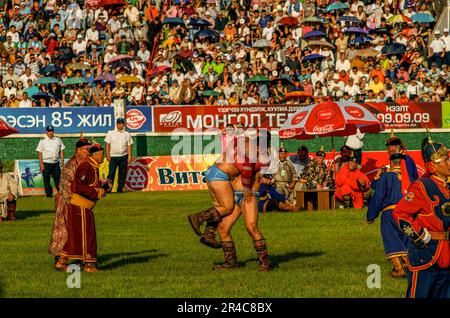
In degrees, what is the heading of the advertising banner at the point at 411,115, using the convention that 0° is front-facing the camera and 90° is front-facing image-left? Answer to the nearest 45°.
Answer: approximately 0°

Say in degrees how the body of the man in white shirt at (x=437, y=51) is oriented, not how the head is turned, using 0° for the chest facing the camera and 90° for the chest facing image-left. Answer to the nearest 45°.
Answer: approximately 0°

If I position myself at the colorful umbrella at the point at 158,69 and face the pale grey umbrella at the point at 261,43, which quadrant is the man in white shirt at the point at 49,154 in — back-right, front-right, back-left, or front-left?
back-right

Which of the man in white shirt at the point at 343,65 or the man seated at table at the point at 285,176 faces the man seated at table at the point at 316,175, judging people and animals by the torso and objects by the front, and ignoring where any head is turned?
the man in white shirt
